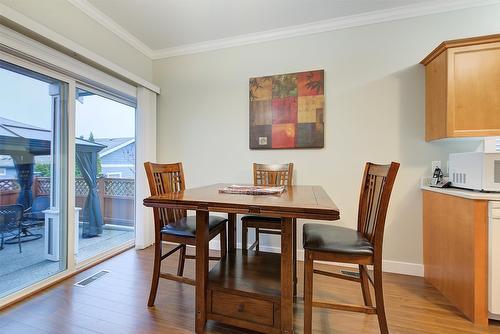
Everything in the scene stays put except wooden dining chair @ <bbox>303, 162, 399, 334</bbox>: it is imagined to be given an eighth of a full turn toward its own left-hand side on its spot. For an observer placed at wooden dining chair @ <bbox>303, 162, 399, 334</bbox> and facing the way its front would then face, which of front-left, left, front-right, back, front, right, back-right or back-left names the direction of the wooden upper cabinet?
back

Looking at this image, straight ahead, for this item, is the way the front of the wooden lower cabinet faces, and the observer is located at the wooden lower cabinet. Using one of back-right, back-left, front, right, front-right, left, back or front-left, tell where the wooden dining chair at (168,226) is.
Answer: front-right

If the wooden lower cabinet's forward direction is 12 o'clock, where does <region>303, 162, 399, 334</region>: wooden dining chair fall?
The wooden dining chair is roughly at 1 o'clock from the wooden lower cabinet.

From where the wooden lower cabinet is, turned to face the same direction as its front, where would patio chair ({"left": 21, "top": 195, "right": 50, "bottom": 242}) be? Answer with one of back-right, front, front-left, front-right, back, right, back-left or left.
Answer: front-right

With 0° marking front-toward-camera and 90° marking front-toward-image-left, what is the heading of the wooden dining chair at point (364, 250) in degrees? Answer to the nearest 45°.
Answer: approximately 90°

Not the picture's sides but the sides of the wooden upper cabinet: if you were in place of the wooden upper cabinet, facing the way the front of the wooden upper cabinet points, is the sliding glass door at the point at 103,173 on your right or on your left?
on your right

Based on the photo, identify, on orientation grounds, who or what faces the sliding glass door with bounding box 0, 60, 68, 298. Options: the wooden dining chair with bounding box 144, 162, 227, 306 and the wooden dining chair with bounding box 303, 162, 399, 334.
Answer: the wooden dining chair with bounding box 303, 162, 399, 334

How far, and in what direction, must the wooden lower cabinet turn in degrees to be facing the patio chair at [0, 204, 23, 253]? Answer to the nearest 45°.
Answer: approximately 45° to its right

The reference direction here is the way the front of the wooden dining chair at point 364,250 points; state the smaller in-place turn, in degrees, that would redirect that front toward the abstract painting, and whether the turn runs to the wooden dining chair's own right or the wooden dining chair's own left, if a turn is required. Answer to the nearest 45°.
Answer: approximately 45° to the wooden dining chair's own right
